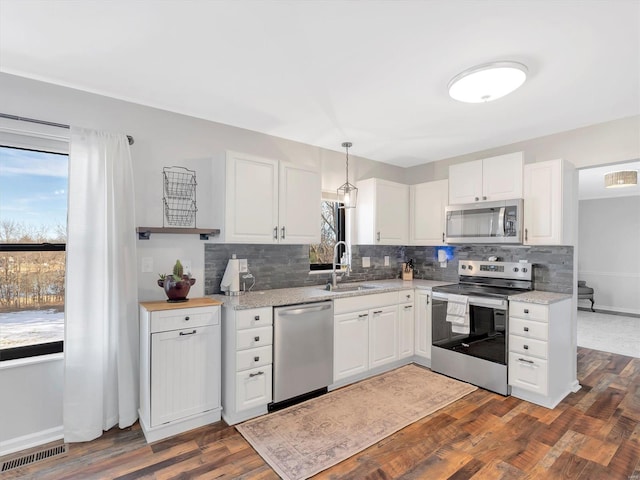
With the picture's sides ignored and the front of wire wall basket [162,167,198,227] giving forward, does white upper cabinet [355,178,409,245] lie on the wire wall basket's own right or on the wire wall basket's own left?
on the wire wall basket's own left

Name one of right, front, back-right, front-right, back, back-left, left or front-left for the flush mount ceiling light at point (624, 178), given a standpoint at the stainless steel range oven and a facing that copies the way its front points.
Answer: back

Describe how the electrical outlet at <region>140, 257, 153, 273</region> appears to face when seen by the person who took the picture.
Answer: facing the viewer

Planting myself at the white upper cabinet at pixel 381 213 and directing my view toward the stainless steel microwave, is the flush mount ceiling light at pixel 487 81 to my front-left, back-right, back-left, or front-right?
front-right

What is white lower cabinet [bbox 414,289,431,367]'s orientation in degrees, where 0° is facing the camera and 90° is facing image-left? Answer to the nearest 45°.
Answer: approximately 45°

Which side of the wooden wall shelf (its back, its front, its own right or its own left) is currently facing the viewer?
front

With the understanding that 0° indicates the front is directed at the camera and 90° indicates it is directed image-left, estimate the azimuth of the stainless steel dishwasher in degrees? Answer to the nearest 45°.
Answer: approximately 315°
